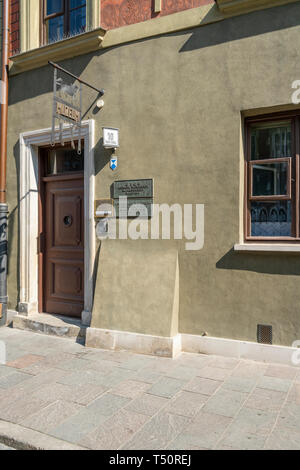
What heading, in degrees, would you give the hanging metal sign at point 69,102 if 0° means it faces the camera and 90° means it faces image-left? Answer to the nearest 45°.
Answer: approximately 315°

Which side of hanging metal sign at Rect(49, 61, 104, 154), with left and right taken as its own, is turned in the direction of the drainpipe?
back

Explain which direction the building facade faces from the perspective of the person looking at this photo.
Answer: facing the viewer and to the left of the viewer
